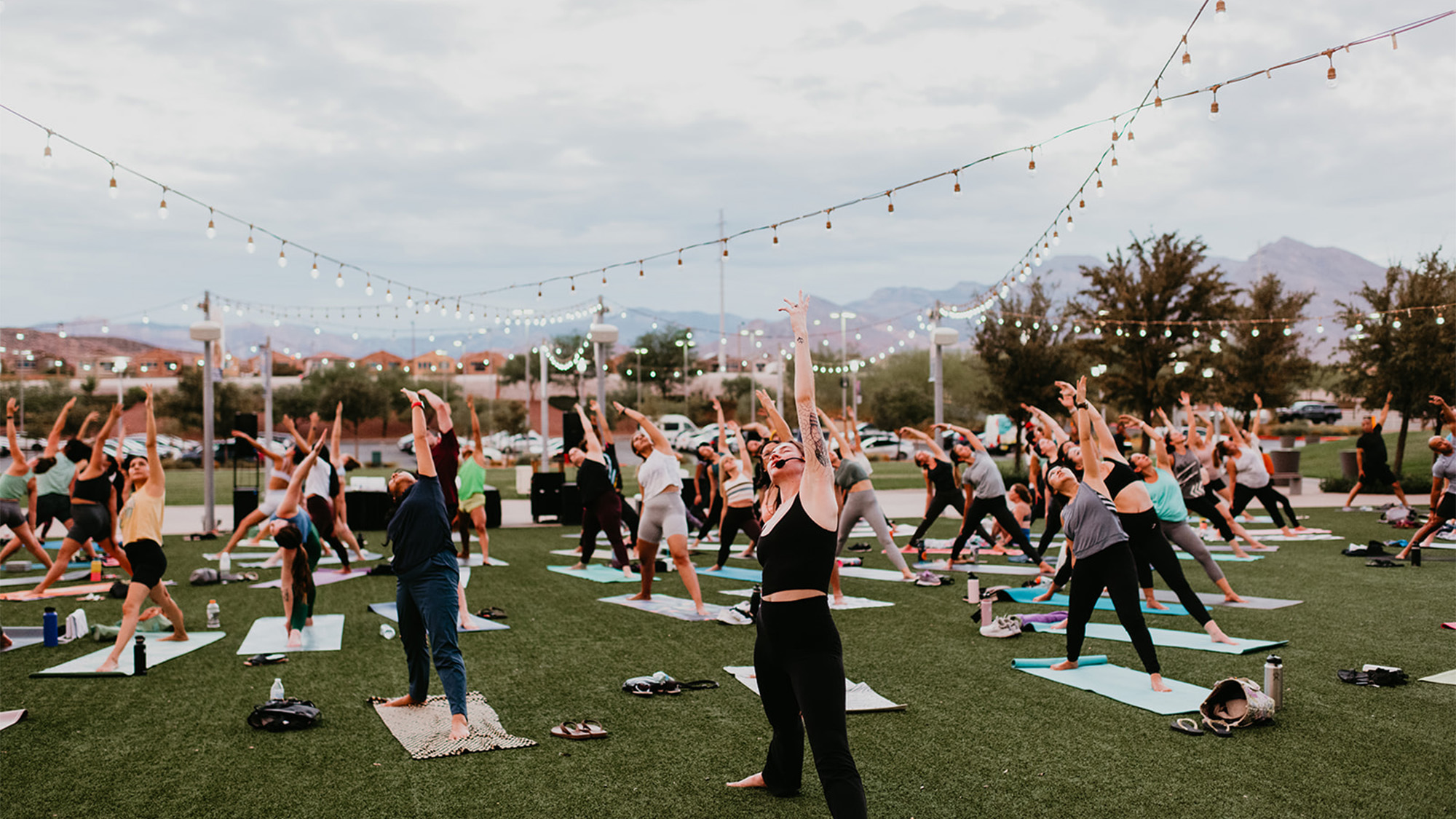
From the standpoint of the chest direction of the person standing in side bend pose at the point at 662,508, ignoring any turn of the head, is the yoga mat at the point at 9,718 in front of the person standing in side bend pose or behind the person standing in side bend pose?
in front

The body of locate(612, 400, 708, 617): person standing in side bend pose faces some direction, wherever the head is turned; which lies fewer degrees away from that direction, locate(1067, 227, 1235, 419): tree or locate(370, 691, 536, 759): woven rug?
the woven rug

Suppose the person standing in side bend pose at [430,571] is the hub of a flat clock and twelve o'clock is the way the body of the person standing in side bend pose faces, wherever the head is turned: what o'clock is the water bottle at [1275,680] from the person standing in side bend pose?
The water bottle is roughly at 8 o'clock from the person standing in side bend pose.

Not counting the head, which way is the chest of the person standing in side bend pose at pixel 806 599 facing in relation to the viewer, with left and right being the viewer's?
facing the viewer and to the left of the viewer

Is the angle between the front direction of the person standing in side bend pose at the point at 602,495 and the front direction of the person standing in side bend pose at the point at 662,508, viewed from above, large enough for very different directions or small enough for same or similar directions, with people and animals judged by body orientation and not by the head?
same or similar directions

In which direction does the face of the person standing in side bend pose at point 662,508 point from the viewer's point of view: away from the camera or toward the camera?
toward the camera

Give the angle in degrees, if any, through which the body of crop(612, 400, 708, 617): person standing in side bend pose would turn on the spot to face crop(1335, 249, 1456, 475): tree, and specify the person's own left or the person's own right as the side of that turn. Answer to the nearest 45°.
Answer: approximately 180°

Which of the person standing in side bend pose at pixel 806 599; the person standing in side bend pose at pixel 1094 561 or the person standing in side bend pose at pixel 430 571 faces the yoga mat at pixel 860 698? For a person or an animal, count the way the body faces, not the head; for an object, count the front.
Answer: the person standing in side bend pose at pixel 1094 561

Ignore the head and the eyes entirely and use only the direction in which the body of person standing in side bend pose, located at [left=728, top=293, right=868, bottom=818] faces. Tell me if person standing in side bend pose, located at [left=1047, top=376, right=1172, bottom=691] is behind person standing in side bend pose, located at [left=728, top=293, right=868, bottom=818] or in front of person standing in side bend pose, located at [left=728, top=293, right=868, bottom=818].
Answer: behind

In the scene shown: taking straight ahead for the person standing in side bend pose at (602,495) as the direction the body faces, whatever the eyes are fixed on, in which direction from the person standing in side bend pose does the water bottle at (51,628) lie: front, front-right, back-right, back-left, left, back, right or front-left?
front

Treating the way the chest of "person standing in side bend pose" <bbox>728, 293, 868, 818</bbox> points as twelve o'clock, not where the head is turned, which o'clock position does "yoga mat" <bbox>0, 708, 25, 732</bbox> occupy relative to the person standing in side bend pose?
The yoga mat is roughly at 2 o'clock from the person standing in side bend pose.

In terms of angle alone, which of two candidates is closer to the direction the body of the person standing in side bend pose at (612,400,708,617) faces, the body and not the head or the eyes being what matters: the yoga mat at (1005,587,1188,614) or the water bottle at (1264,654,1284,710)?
the water bottle

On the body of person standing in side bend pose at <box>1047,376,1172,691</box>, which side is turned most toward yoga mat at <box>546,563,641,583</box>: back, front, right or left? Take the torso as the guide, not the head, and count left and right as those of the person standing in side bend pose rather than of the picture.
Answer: right

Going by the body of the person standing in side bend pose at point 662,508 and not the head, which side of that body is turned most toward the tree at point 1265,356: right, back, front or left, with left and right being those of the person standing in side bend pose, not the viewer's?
back

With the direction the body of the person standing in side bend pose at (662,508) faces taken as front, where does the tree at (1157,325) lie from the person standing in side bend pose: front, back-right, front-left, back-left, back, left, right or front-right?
back
